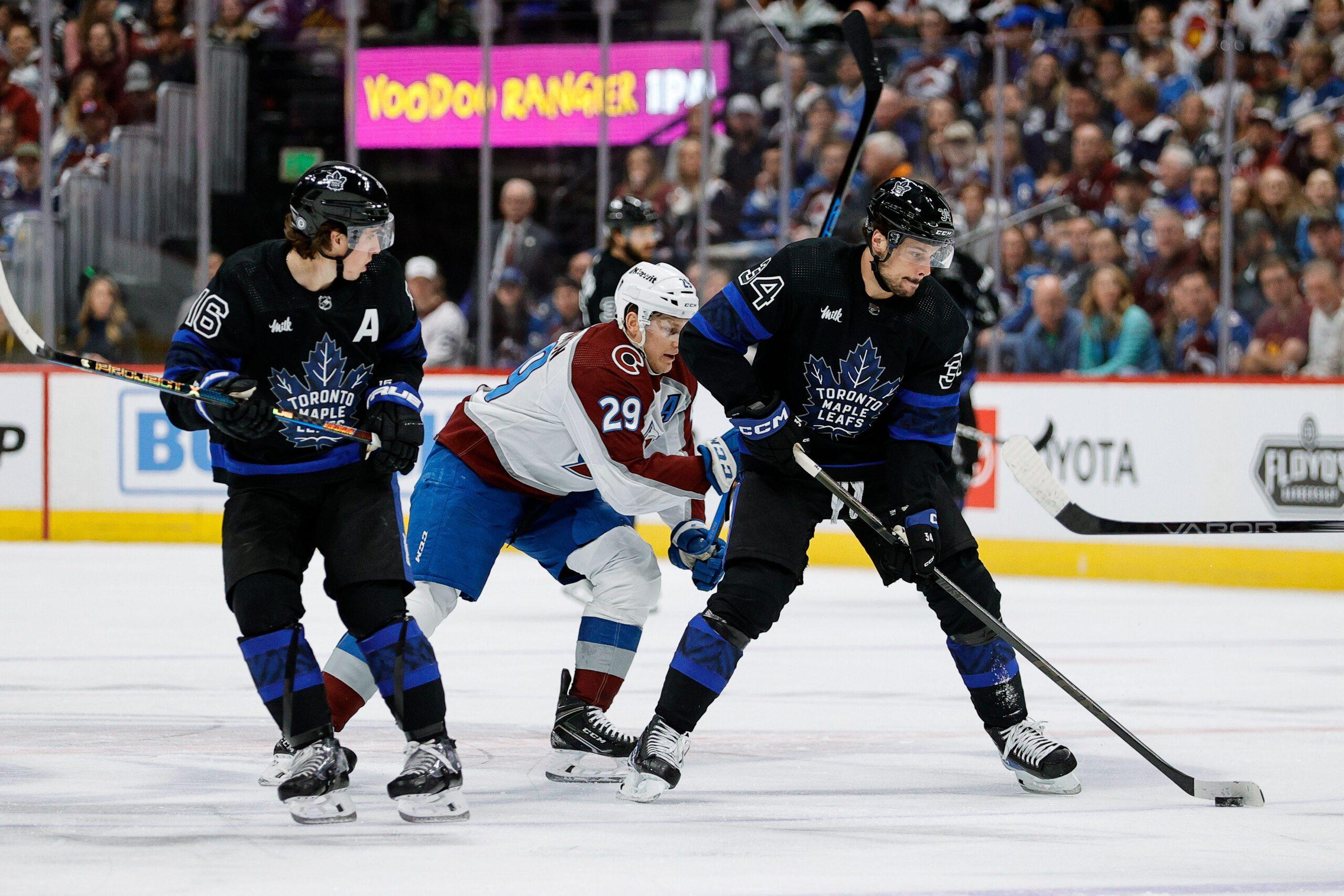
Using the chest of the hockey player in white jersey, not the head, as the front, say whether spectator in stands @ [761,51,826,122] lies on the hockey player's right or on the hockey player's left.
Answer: on the hockey player's left

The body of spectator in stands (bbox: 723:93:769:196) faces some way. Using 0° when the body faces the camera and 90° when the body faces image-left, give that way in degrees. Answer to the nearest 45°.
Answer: approximately 0°

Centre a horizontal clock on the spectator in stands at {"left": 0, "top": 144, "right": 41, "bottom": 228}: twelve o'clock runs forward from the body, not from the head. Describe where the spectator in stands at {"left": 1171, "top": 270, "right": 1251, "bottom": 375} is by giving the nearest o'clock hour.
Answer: the spectator in stands at {"left": 1171, "top": 270, "right": 1251, "bottom": 375} is roughly at 10 o'clock from the spectator in stands at {"left": 0, "top": 144, "right": 41, "bottom": 228}.

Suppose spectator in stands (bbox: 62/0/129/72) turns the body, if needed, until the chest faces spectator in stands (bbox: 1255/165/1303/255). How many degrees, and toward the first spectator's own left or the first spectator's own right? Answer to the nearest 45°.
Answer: approximately 45° to the first spectator's own left

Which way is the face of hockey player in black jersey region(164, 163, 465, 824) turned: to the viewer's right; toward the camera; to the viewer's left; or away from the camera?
to the viewer's right

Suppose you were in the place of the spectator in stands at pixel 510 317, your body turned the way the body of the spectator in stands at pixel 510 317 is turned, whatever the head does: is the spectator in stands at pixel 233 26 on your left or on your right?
on your right

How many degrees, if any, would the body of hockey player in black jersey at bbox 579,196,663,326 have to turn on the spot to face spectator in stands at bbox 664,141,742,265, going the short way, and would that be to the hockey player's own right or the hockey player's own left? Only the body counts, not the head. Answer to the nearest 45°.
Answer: approximately 90° to the hockey player's own left

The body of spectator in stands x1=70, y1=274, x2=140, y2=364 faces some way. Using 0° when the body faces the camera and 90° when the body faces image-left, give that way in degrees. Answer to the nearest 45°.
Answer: approximately 0°
